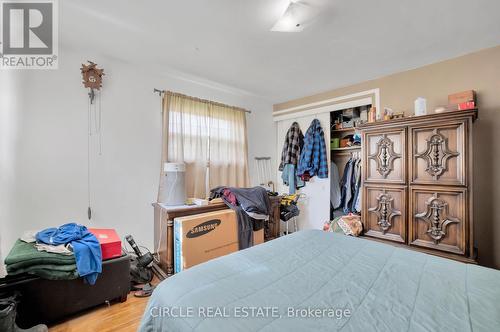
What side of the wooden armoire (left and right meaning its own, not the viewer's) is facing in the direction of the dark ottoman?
front

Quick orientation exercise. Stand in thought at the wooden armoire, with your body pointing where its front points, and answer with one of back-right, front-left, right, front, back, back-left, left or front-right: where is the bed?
front-left

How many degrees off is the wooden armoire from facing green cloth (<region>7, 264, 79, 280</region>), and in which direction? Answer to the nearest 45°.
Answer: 0° — it already faces it

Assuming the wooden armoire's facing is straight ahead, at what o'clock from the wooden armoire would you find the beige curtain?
The beige curtain is roughly at 1 o'clock from the wooden armoire.

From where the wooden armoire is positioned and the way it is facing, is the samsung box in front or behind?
in front

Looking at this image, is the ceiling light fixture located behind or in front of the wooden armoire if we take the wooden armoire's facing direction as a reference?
in front

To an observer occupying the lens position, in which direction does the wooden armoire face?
facing the viewer and to the left of the viewer

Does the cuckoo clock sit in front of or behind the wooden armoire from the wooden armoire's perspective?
in front

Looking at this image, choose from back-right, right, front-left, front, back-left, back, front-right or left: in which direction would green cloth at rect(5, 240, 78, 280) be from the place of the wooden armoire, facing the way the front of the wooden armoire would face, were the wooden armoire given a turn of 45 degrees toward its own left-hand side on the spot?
front-right

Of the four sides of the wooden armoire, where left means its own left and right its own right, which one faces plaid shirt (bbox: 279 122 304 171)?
right
